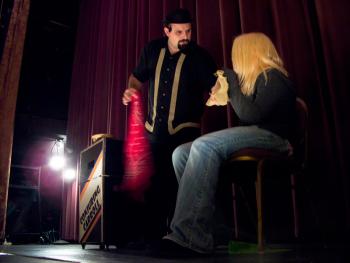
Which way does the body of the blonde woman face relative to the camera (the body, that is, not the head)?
to the viewer's left

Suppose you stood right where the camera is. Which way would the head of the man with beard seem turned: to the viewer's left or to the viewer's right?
to the viewer's right

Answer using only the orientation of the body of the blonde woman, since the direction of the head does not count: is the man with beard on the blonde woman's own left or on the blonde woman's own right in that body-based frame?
on the blonde woman's own right
